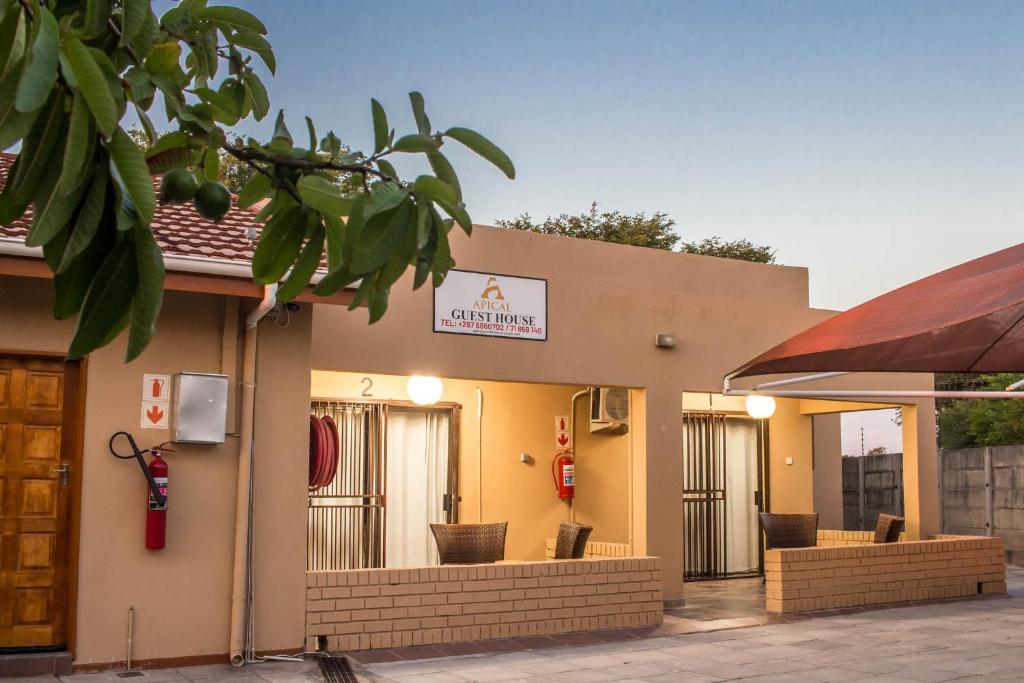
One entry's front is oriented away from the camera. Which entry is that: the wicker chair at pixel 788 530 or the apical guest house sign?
the wicker chair

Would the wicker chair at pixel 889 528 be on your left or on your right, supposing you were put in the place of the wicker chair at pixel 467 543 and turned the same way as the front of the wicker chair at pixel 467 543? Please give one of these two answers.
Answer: on your right

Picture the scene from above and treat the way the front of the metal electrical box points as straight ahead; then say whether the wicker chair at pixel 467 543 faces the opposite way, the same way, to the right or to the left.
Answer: the opposite way

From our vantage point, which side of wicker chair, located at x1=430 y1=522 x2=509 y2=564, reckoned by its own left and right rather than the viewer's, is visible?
back

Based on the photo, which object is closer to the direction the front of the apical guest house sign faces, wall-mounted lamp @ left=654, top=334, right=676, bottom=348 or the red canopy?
the red canopy

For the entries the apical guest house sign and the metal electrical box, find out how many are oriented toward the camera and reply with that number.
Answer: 2

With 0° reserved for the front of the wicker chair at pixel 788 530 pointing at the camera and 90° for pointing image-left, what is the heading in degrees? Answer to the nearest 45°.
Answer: approximately 180°
